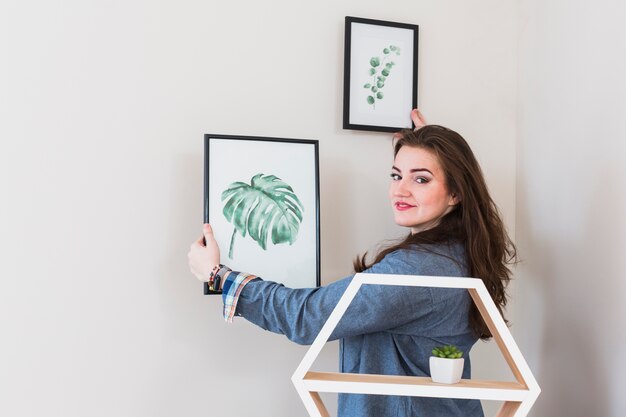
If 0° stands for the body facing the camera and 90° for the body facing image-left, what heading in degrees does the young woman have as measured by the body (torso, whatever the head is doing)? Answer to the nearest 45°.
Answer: approximately 135°
